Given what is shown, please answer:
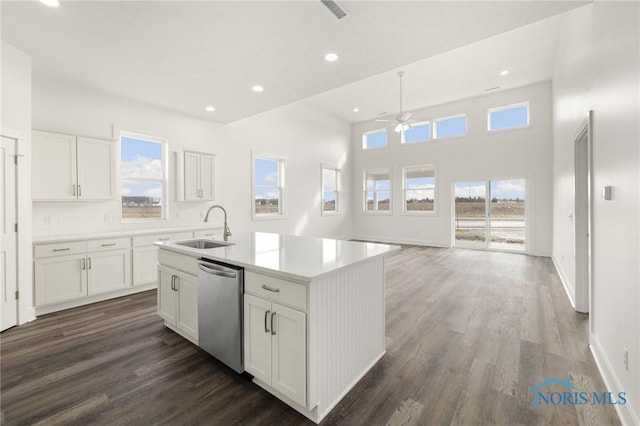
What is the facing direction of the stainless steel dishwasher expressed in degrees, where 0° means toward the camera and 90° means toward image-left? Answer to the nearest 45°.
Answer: approximately 45°

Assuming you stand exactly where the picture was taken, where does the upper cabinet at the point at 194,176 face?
facing the viewer and to the right of the viewer

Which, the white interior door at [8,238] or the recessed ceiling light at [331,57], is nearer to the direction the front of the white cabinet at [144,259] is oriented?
the recessed ceiling light

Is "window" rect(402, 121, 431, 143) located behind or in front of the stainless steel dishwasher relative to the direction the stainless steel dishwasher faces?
behind

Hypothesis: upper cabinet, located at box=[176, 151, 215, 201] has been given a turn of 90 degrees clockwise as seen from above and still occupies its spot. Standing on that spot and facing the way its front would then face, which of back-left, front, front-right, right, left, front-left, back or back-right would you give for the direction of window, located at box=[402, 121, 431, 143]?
back-left

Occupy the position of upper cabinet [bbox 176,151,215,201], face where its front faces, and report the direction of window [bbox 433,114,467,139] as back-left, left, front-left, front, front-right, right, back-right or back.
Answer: front-left

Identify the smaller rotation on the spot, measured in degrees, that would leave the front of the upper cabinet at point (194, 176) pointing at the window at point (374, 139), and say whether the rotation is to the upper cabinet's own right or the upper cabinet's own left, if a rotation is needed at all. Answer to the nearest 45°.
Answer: approximately 45° to the upper cabinet's own left
